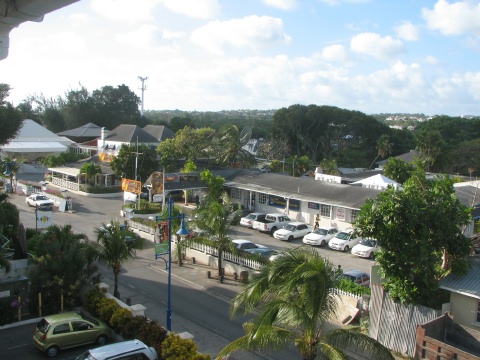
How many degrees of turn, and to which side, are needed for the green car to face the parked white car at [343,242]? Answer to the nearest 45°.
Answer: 0° — it already faces it

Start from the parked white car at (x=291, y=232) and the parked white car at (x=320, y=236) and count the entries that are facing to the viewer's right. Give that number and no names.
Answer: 0

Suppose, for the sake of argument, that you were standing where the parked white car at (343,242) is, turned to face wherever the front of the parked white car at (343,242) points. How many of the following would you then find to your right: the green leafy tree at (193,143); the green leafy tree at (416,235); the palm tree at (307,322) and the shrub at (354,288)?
1

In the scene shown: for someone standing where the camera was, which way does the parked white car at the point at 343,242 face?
facing the viewer and to the left of the viewer

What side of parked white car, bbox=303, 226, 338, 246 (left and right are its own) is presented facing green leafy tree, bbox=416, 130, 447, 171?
back
